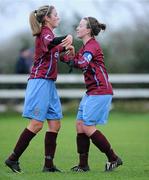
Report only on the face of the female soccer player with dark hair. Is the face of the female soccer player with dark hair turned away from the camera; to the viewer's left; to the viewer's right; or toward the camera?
to the viewer's left

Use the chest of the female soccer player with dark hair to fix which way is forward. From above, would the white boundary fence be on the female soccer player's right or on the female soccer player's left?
on the female soccer player's right

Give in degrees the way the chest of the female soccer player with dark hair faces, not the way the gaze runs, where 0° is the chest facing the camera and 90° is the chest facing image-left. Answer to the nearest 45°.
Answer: approximately 90°
